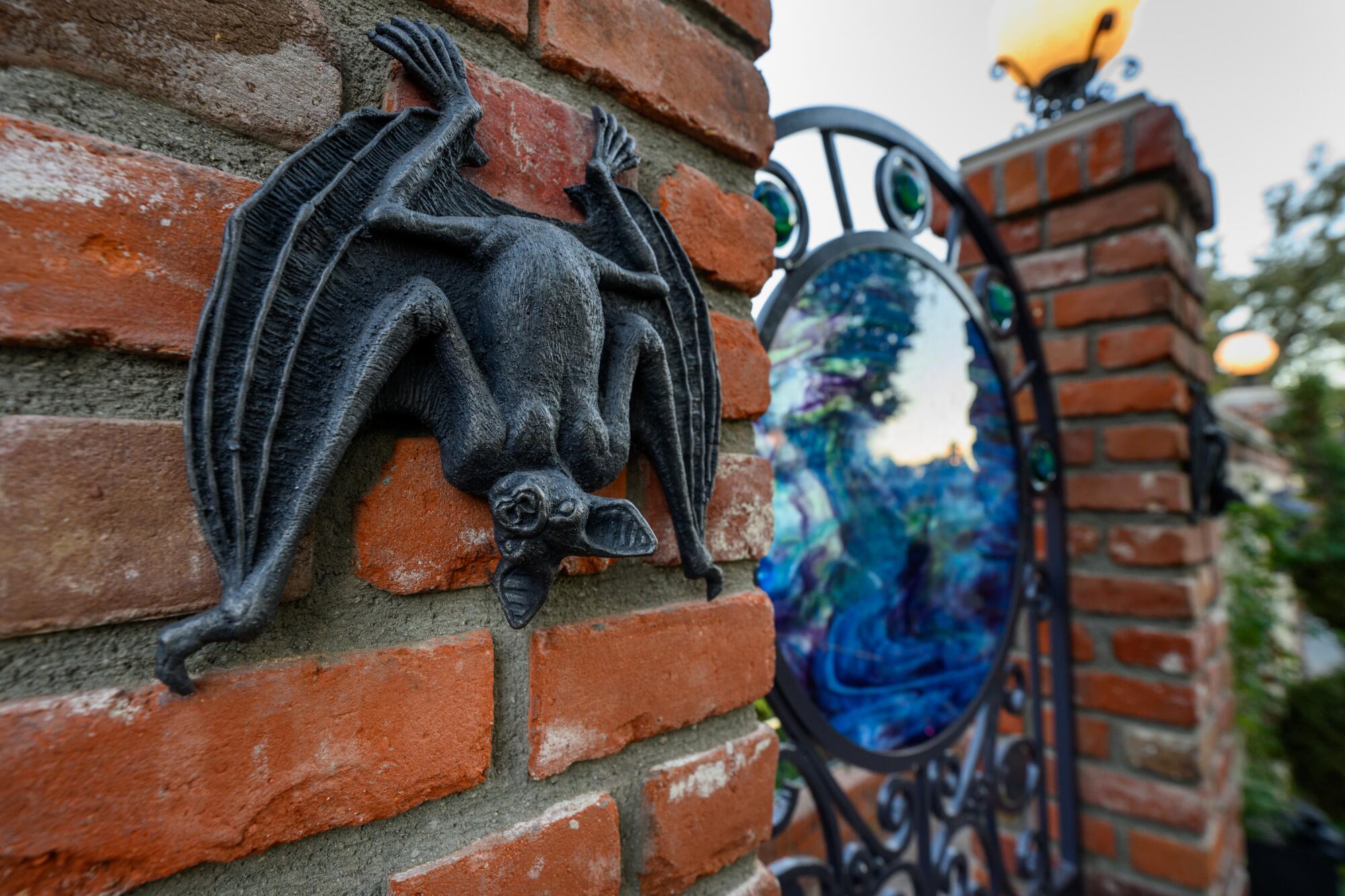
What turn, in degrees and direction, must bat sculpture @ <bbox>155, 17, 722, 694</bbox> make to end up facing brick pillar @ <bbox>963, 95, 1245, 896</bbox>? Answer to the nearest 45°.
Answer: approximately 45° to its left

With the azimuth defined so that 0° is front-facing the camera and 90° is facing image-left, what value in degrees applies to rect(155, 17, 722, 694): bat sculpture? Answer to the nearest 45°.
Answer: approximately 315°
